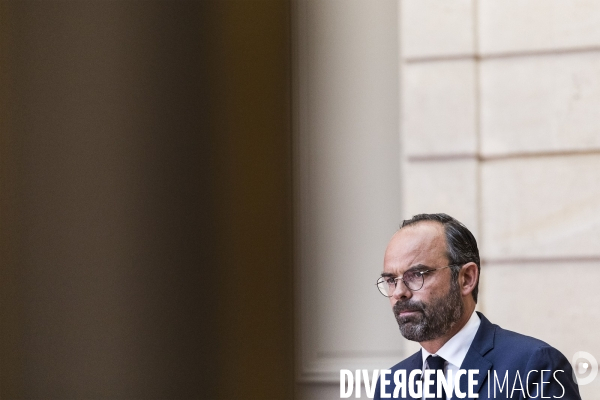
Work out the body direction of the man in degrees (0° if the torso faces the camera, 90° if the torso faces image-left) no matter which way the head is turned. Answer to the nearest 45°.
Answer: approximately 45°

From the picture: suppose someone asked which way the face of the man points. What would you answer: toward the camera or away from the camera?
toward the camera
